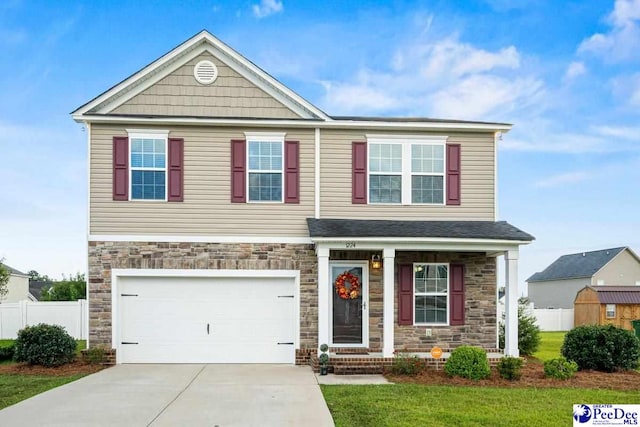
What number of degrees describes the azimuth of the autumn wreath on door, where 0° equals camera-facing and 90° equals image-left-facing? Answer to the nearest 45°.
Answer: approximately 0°

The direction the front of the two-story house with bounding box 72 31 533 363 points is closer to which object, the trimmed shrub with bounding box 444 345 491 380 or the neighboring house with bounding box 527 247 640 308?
the trimmed shrub

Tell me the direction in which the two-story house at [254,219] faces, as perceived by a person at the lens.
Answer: facing the viewer

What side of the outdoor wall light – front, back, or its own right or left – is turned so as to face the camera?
front

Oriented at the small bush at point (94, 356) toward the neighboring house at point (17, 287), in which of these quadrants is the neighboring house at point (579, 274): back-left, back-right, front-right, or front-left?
front-right

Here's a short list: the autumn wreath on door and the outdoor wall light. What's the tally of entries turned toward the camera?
2

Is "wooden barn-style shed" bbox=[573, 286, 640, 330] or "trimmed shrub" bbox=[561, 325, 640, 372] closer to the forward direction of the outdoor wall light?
the trimmed shrub
